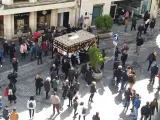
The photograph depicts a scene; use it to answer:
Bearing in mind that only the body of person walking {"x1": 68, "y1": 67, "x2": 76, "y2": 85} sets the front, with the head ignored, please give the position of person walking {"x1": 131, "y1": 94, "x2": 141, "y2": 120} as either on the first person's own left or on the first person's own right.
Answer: on the first person's own right

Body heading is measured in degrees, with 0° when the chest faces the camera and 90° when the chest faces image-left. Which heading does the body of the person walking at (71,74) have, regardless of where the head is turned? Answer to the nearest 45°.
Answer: approximately 180°

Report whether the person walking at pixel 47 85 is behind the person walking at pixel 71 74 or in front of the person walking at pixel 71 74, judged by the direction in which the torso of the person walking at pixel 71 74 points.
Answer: behind

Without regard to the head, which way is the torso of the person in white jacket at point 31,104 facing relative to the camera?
away from the camera

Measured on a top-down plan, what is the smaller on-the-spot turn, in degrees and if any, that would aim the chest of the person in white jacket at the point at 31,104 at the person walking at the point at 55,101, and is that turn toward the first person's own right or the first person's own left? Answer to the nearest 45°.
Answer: approximately 90° to the first person's own right

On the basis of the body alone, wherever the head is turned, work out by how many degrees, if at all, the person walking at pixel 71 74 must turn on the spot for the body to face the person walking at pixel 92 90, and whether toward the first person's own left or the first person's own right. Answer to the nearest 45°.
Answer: approximately 135° to the first person's own right

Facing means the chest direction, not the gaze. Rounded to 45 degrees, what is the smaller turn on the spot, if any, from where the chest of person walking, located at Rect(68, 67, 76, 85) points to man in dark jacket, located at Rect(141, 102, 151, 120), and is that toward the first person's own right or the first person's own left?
approximately 135° to the first person's own right
